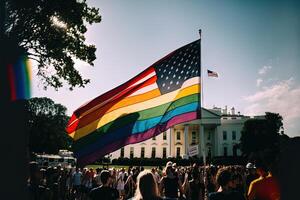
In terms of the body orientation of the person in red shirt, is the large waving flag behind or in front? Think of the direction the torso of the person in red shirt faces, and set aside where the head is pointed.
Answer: in front

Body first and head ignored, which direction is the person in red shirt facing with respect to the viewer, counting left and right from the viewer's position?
facing away from the viewer and to the left of the viewer
